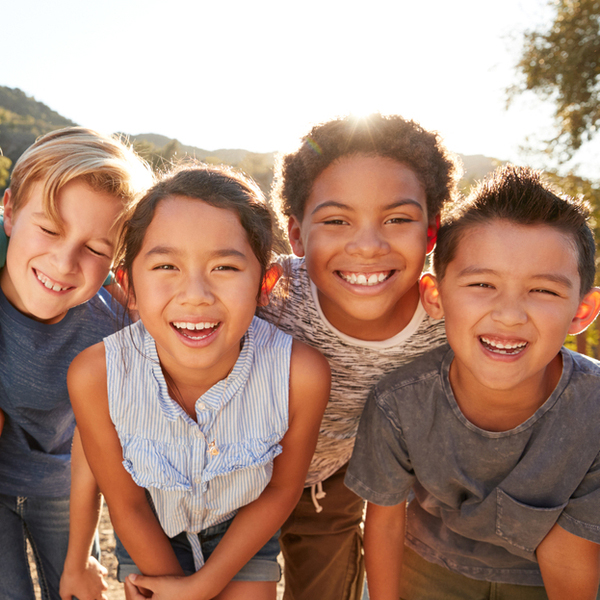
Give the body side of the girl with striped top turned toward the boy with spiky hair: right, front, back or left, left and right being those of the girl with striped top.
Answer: left

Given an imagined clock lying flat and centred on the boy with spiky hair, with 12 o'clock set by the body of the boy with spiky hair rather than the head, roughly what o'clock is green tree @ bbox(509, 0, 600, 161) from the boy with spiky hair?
The green tree is roughly at 6 o'clock from the boy with spiky hair.

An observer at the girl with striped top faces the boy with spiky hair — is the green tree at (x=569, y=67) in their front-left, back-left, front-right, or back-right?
front-left

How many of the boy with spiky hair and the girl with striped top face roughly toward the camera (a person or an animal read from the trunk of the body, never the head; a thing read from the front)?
2

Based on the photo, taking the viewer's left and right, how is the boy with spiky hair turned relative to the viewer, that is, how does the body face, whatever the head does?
facing the viewer

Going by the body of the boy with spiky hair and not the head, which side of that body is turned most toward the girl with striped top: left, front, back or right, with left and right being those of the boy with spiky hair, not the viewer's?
right

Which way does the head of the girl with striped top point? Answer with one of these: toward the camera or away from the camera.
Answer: toward the camera

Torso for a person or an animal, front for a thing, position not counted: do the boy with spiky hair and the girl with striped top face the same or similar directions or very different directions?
same or similar directions

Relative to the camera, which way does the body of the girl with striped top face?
toward the camera

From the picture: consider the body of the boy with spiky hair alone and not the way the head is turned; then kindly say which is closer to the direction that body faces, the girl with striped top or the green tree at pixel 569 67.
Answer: the girl with striped top

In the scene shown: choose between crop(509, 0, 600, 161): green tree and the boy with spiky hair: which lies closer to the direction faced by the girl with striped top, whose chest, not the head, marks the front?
the boy with spiky hair

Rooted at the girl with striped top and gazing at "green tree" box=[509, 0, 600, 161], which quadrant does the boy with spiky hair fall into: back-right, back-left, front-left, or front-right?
front-right
